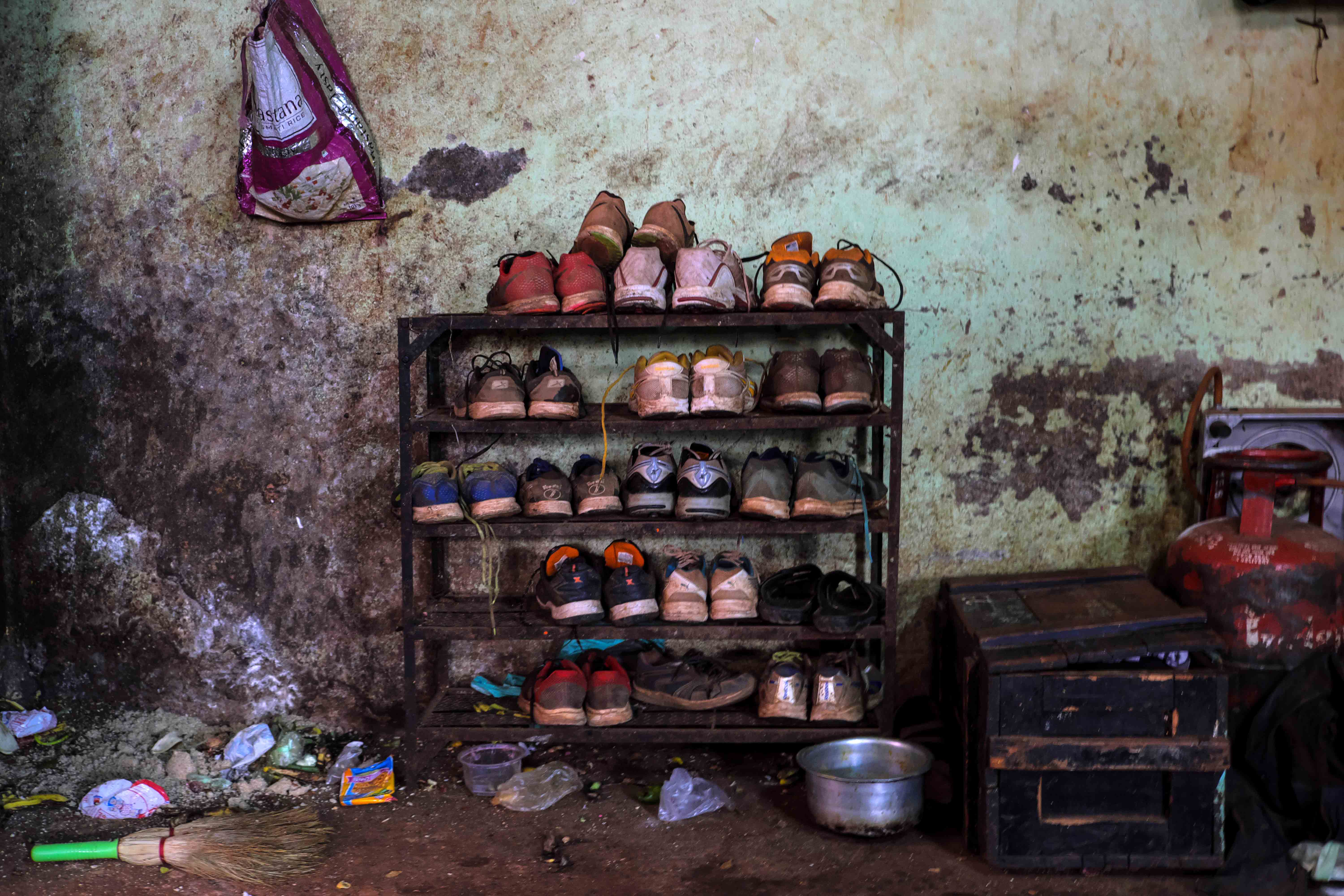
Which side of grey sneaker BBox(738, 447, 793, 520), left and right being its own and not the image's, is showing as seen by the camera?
back

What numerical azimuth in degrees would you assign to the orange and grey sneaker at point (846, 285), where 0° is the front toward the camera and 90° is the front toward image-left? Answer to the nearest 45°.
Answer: approximately 225°

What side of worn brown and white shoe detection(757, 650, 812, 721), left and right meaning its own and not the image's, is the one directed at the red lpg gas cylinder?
right

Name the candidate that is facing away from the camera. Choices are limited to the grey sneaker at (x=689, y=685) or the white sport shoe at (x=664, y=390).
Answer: the white sport shoe

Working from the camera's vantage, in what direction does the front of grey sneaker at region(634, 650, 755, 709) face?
facing to the right of the viewer

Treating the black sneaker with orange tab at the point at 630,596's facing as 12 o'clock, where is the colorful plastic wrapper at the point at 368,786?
The colorful plastic wrapper is roughly at 9 o'clock from the black sneaker with orange tab.

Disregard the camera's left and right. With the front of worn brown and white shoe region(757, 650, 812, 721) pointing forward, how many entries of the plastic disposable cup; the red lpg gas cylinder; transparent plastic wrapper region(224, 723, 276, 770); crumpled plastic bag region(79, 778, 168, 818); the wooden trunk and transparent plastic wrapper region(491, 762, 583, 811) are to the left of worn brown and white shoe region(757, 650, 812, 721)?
4

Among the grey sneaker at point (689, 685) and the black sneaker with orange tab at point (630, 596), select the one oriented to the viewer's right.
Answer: the grey sneaker

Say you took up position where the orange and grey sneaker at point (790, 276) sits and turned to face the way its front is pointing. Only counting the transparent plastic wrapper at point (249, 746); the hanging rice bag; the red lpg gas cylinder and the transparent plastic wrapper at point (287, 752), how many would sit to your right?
1

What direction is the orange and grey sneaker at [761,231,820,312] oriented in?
away from the camera

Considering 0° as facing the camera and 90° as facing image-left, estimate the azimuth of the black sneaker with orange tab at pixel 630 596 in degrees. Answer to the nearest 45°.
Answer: approximately 180°

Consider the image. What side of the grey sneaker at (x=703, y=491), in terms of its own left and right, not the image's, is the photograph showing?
back

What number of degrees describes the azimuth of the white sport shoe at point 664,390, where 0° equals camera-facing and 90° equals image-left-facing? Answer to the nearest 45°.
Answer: approximately 180°
